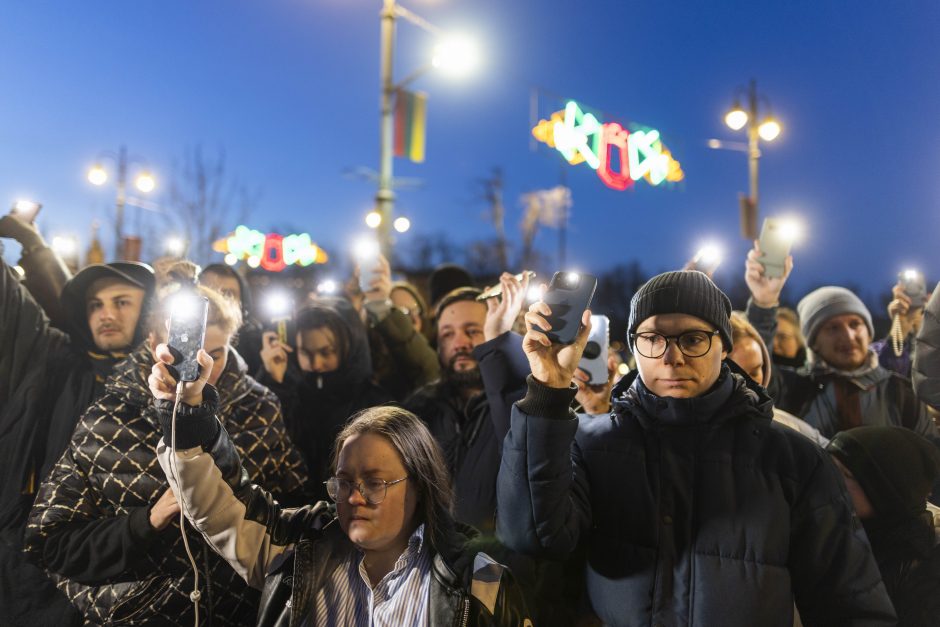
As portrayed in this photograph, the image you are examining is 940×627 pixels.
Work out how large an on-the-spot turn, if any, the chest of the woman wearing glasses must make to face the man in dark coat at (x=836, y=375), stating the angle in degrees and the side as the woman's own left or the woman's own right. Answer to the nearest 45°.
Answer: approximately 180°

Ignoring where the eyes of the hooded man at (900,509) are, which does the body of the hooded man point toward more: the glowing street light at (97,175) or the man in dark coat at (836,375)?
the glowing street light

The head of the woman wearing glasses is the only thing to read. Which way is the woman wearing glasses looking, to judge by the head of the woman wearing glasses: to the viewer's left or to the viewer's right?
to the viewer's left

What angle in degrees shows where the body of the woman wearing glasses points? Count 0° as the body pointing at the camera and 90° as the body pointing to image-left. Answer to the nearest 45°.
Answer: approximately 45°

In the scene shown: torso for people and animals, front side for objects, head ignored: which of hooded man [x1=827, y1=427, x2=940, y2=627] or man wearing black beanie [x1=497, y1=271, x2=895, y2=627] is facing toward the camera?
the man wearing black beanie

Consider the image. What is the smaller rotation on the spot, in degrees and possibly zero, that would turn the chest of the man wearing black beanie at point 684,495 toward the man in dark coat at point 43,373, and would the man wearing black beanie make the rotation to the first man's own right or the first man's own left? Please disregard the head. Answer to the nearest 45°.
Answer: approximately 90° to the first man's own right

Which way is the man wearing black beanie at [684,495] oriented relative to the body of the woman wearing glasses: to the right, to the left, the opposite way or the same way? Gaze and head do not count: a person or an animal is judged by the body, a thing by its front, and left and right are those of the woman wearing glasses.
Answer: the same way

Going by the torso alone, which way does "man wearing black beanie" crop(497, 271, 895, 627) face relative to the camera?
toward the camera

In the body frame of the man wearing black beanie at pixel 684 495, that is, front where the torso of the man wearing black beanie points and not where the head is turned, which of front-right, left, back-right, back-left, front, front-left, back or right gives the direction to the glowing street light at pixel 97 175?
back-right

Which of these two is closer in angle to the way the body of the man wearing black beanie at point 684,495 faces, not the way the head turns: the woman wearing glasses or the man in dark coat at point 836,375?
the woman wearing glasses

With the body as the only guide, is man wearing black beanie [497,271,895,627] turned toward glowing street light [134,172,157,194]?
no

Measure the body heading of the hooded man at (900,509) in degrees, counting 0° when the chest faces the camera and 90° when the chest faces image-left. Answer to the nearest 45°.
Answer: approximately 90°
